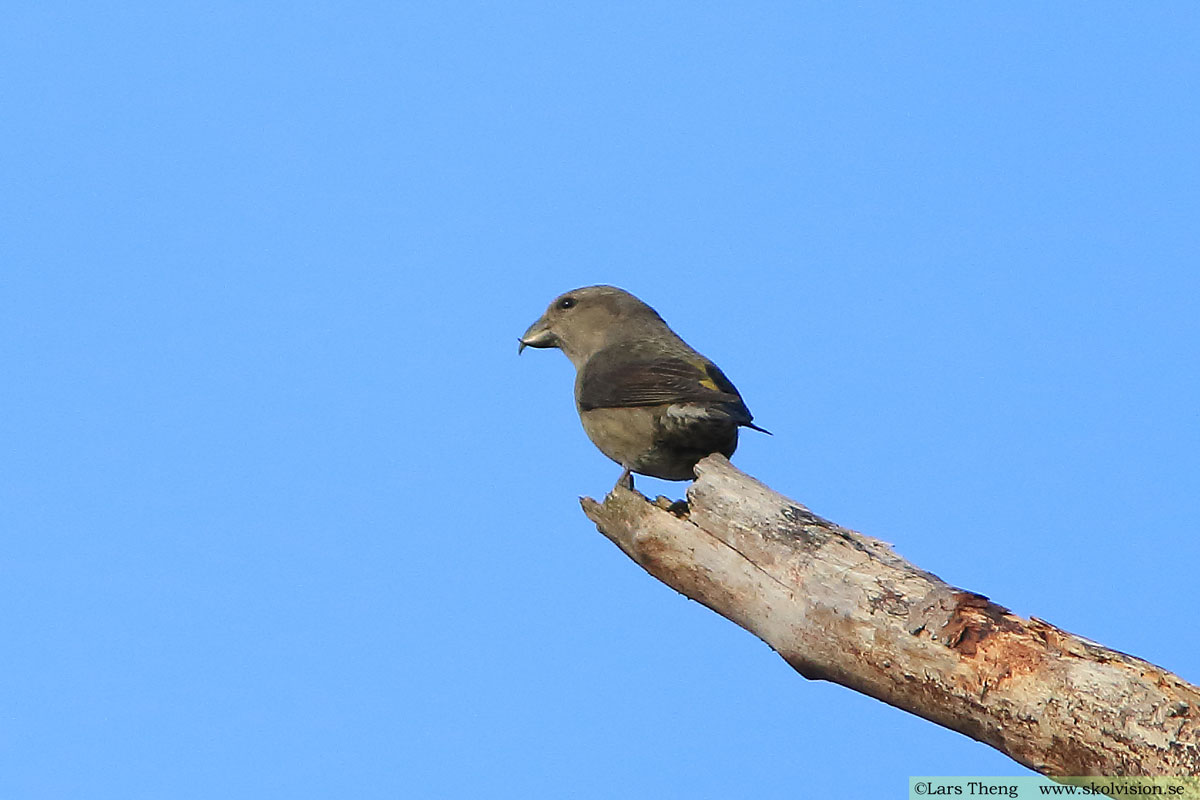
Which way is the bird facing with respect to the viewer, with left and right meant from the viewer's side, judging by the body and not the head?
facing away from the viewer and to the left of the viewer
